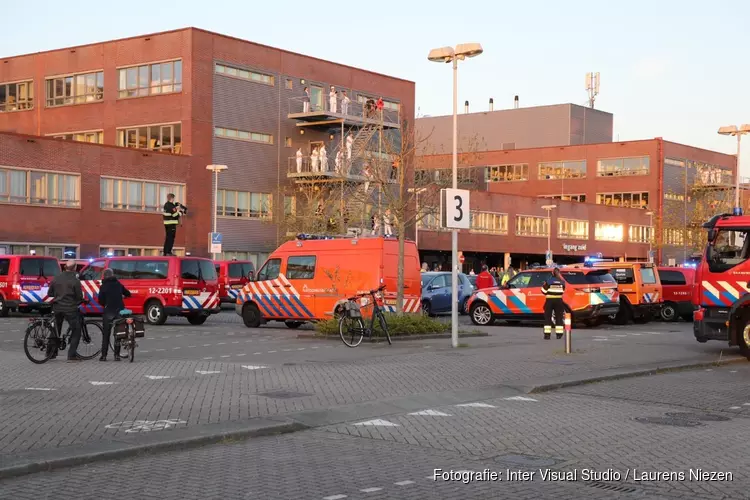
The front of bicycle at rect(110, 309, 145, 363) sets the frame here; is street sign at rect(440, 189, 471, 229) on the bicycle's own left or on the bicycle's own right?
on the bicycle's own right

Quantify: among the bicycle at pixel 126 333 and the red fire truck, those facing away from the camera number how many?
1

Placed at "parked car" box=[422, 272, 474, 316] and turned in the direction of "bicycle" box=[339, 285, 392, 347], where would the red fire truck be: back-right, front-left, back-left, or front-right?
front-left

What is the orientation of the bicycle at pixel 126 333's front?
away from the camera

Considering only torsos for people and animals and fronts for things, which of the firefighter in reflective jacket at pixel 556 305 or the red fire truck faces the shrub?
the red fire truck

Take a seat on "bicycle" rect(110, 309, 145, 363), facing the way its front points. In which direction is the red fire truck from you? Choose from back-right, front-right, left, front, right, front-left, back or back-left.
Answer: right

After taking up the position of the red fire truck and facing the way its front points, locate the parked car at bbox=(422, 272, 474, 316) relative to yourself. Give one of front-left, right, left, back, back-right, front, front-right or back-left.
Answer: front-right

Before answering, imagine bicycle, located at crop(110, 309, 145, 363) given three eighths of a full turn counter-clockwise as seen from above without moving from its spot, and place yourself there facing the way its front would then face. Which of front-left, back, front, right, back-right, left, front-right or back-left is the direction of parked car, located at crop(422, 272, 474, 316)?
back

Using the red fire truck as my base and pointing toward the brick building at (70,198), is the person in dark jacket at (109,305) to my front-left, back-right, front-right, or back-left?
front-left

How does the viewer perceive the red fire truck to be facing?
facing to the left of the viewer
